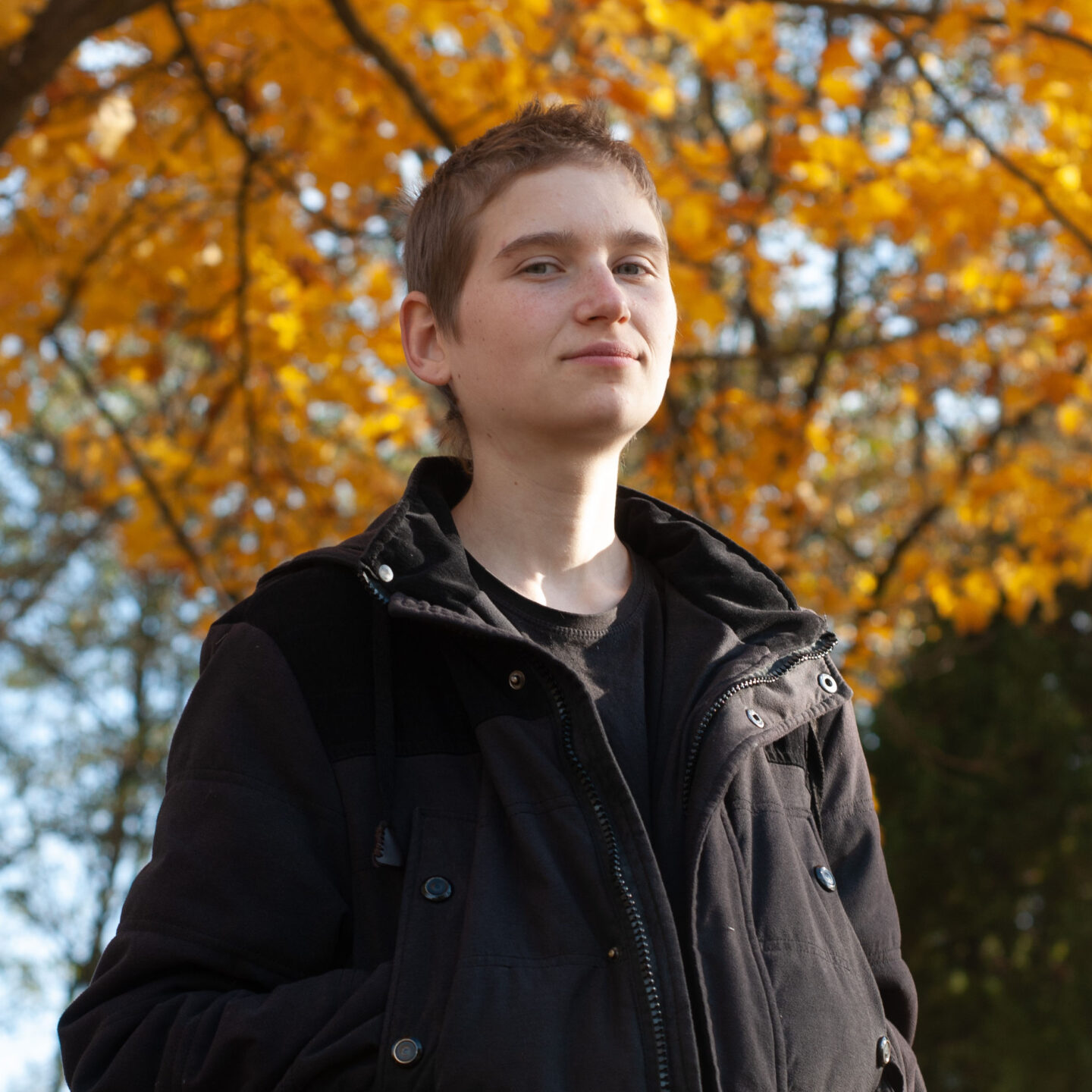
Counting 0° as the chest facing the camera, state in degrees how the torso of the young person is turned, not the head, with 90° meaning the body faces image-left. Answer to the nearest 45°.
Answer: approximately 315°

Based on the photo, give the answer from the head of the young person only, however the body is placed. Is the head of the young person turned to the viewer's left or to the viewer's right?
to the viewer's right

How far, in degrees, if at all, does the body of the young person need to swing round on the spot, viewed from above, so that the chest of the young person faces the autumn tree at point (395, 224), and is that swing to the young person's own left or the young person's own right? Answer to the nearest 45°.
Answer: approximately 135° to the young person's own left
